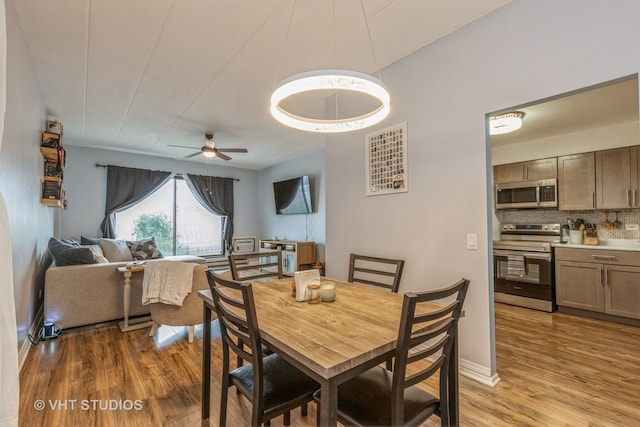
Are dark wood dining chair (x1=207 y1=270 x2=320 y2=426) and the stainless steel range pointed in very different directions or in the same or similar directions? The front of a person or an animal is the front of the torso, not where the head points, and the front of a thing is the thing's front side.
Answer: very different directions

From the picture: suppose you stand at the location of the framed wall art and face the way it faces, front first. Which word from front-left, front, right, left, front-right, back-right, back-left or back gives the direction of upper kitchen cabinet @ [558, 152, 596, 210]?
back

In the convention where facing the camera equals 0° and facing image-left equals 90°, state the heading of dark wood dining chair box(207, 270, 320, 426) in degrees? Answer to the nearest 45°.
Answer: approximately 225°

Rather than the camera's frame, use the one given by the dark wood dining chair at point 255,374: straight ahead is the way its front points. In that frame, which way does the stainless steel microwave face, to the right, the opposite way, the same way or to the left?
the opposite way

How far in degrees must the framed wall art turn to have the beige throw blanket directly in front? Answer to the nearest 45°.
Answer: approximately 45° to its right

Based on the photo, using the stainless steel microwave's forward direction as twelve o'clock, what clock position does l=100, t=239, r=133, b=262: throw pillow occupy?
The throw pillow is roughly at 2 o'clock from the stainless steel microwave.

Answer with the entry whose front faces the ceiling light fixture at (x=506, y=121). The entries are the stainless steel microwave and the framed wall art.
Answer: the stainless steel microwave

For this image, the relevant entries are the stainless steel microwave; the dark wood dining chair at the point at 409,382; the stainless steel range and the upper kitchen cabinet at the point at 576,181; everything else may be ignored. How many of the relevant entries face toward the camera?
3

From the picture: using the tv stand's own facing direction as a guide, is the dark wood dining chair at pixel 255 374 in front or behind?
in front

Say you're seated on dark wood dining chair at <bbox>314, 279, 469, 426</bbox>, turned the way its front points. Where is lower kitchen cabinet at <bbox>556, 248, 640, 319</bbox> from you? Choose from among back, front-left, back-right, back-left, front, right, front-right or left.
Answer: right

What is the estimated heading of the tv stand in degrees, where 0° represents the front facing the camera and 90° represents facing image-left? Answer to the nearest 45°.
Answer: approximately 45°

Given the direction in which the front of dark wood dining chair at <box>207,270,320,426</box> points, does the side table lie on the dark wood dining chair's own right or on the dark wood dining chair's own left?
on the dark wood dining chair's own left

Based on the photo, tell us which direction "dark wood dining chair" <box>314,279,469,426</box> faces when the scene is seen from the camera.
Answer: facing away from the viewer and to the left of the viewer

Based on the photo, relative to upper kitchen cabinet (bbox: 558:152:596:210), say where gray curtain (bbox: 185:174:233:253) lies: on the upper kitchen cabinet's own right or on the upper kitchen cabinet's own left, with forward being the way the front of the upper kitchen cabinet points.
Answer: on the upper kitchen cabinet's own right
